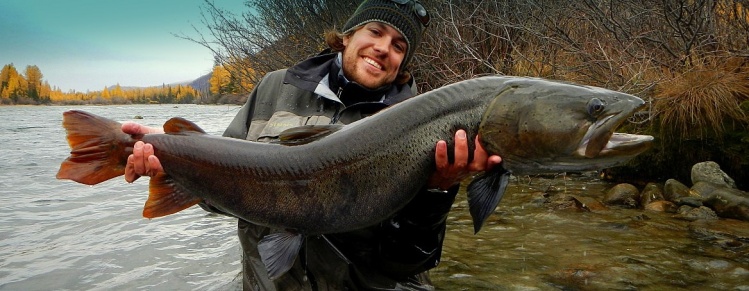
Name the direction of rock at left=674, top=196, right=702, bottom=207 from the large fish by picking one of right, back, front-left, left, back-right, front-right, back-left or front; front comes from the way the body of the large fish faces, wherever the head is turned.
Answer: front-left

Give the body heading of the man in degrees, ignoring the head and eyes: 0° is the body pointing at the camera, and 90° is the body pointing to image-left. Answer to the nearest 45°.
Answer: approximately 0°

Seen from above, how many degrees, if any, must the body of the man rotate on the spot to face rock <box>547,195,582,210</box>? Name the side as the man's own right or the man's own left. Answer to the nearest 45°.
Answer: approximately 135° to the man's own left

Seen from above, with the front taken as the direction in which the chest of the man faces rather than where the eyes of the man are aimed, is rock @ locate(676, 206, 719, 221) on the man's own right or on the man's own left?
on the man's own left

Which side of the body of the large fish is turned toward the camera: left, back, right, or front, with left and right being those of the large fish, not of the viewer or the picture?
right

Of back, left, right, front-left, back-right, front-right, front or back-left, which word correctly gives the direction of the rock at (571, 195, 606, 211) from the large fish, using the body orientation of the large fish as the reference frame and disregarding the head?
front-left

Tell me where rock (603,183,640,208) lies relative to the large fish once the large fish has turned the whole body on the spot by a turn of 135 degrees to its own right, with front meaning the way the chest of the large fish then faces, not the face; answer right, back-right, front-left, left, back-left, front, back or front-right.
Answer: back

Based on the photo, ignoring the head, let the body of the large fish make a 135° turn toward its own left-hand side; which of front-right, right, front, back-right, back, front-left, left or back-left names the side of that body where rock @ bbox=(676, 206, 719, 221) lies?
right

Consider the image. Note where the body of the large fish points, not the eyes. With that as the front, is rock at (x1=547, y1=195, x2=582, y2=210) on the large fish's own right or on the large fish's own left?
on the large fish's own left

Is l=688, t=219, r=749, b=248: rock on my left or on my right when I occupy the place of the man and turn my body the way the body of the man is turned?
on my left
